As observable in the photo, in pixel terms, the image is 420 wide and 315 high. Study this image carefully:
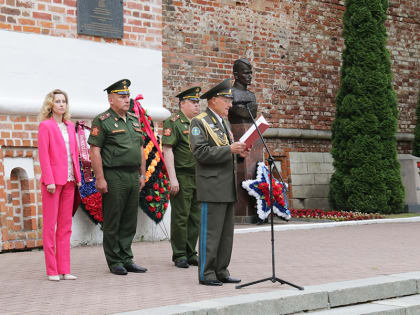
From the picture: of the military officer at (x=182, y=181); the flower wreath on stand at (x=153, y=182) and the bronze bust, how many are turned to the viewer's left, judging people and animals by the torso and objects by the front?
0

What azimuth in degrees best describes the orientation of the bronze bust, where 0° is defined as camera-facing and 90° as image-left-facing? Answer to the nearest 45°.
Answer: approximately 315°

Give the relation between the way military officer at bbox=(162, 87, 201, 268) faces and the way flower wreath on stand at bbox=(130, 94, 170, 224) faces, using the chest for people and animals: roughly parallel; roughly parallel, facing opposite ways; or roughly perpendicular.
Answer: roughly parallel

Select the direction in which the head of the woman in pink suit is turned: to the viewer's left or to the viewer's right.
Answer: to the viewer's right

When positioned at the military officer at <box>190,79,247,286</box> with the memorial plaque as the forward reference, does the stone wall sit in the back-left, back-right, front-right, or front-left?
front-right

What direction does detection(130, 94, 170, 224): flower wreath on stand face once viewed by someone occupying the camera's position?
facing the viewer and to the right of the viewer

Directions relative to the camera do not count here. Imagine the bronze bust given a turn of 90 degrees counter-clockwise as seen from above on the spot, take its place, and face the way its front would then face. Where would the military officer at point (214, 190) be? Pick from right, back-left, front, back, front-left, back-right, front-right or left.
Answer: back-right

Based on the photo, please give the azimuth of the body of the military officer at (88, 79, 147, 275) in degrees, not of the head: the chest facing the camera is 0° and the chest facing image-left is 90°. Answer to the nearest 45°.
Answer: approximately 315°

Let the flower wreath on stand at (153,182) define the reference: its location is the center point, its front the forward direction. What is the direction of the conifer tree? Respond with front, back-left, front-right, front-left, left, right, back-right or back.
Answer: left

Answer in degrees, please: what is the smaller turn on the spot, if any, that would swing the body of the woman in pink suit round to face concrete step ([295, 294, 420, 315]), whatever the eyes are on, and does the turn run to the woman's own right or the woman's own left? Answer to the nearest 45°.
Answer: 0° — they already face it

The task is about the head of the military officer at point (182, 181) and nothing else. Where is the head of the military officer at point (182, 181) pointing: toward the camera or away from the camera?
toward the camera

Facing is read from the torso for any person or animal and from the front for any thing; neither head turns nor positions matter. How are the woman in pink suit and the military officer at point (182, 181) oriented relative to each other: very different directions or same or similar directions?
same or similar directions

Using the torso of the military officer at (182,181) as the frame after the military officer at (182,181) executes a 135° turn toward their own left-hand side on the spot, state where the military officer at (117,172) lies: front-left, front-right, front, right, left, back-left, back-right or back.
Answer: back-left

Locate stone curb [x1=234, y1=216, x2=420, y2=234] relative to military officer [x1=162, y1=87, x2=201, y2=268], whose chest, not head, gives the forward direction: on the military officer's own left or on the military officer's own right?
on the military officer's own left
